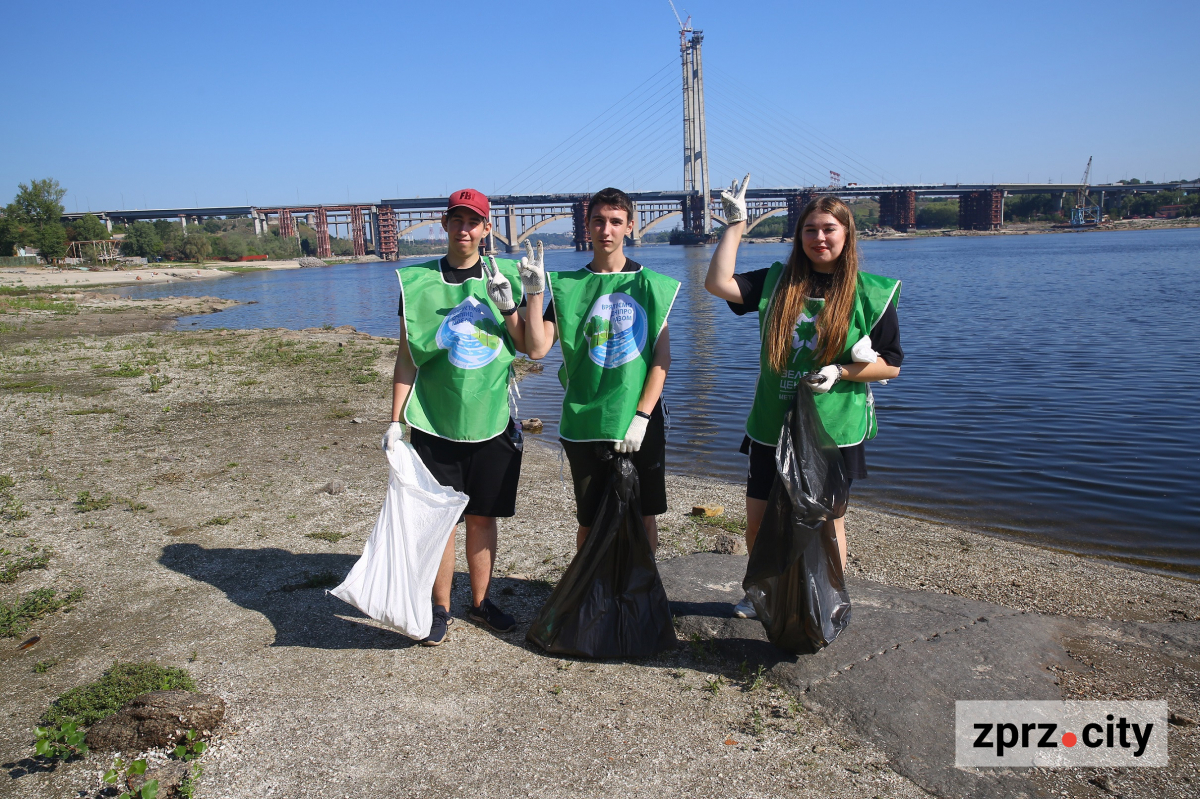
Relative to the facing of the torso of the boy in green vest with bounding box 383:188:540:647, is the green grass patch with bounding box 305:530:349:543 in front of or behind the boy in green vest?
behind

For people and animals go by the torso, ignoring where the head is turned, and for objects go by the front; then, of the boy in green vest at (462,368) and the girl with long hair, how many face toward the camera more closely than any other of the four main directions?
2

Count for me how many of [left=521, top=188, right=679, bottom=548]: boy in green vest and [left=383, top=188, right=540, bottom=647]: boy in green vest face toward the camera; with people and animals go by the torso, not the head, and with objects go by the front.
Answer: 2

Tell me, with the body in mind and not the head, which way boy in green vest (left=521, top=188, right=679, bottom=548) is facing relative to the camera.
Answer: toward the camera

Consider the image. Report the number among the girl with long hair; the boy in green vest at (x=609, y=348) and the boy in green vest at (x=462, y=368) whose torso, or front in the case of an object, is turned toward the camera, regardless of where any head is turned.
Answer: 3

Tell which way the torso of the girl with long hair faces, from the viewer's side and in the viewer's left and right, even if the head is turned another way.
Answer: facing the viewer

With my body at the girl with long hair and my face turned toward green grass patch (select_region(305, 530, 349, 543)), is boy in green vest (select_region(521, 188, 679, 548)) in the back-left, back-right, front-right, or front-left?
front-left

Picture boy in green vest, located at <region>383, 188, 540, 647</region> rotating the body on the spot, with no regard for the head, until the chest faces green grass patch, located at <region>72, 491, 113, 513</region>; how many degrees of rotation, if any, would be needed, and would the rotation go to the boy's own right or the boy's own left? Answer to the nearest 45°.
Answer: approximately 135° to the boy's own right

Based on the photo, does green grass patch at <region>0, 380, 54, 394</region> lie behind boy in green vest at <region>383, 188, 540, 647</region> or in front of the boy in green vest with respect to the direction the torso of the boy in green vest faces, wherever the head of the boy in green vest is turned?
behind

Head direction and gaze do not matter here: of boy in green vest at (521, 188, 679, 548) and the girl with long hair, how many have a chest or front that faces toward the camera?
2

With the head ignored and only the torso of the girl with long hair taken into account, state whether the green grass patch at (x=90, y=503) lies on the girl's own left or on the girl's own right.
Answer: on the girl's own right

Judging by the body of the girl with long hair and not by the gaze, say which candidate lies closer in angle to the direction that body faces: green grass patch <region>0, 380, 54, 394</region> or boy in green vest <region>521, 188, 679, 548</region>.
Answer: the boy in green vest

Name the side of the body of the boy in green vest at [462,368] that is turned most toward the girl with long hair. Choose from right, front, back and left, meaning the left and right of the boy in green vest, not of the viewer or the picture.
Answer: left
